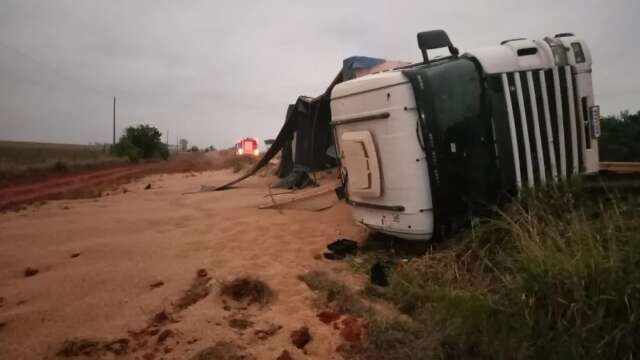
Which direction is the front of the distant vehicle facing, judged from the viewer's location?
facing the viewer

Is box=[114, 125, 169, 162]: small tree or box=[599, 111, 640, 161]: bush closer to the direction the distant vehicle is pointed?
the bush

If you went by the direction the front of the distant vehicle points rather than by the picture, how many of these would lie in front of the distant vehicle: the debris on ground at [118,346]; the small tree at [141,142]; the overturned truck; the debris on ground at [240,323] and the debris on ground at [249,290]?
4

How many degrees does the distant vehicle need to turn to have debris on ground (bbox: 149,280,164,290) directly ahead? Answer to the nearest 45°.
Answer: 0° — it already faces it

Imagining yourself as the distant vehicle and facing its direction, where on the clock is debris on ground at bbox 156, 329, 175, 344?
The debris on ground is roughly at 12 o'clock from the distant vehicle.

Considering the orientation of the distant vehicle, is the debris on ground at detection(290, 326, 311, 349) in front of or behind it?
in front

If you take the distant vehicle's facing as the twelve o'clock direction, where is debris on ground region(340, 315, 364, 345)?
The debris on ground is roughly at 12 o'clock from the distant vehicle.

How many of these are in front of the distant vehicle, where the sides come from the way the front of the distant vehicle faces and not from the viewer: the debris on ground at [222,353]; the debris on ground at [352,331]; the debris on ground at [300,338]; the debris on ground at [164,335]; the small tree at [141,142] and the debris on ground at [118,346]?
5

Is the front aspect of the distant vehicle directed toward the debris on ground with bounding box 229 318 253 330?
yes

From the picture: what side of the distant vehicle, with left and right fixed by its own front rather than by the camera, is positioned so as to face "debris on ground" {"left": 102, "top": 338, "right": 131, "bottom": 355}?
front

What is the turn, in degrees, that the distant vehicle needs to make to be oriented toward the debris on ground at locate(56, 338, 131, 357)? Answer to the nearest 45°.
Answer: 0° — it already faces it

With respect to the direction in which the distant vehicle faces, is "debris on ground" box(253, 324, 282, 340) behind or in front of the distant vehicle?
in front

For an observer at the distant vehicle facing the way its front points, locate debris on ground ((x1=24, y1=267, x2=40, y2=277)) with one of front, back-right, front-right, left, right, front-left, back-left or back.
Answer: front

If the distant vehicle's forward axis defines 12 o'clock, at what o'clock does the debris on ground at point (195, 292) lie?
The debris on ground is roughly at 12 o'clock from the distant vehicle.

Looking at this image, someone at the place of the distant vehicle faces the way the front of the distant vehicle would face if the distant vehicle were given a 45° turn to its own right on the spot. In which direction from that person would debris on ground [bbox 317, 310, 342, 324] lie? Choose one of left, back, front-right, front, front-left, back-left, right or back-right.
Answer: front-left

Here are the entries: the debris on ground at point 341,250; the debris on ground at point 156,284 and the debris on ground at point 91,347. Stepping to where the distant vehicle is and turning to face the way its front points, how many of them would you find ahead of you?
3

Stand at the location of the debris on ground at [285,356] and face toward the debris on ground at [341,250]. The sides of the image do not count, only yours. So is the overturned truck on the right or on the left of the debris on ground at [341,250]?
right

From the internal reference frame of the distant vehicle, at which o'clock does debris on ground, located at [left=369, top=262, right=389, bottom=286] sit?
The debris on ground is roughly at 12 o'clock from the distant vehicle.
